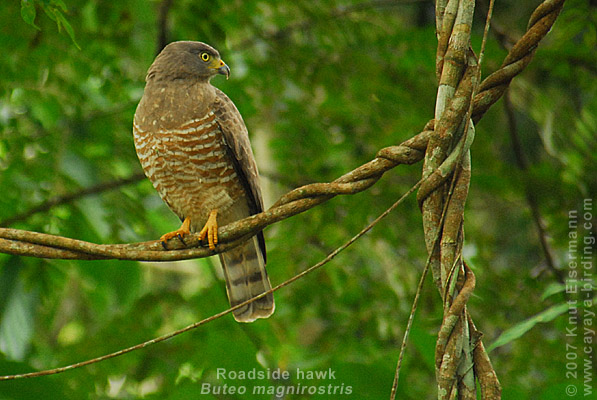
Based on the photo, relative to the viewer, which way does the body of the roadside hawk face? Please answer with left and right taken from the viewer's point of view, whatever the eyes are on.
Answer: facing the viewer and to the left of the viewer

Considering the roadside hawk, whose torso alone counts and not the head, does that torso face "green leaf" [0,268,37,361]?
no
